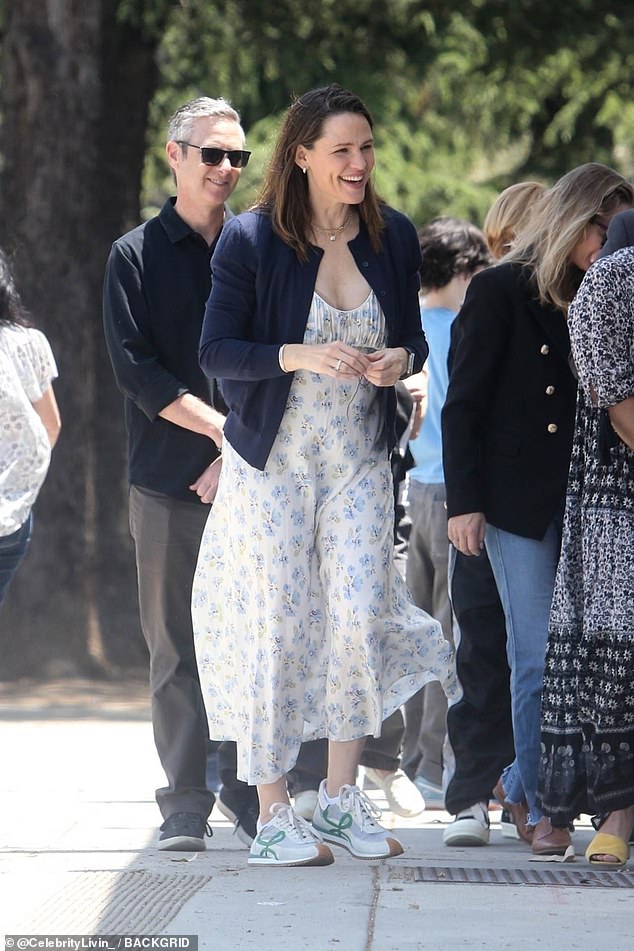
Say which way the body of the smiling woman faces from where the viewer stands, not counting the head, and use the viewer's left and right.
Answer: facing the viewer and to the right of the viewer

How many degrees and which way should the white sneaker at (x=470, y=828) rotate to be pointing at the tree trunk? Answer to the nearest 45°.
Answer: approximately 90° to its right

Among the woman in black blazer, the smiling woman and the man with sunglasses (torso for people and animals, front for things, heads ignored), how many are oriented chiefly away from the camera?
0

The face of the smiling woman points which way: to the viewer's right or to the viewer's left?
to the viewer's right

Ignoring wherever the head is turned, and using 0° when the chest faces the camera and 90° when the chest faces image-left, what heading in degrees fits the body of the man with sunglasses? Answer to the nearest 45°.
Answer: approximately 315°

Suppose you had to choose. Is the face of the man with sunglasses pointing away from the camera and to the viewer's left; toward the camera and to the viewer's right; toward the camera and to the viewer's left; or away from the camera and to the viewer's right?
toward the camera and to the viewer's right

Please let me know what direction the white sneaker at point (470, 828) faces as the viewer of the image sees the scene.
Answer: facing the viewer and to the left of the viewer
